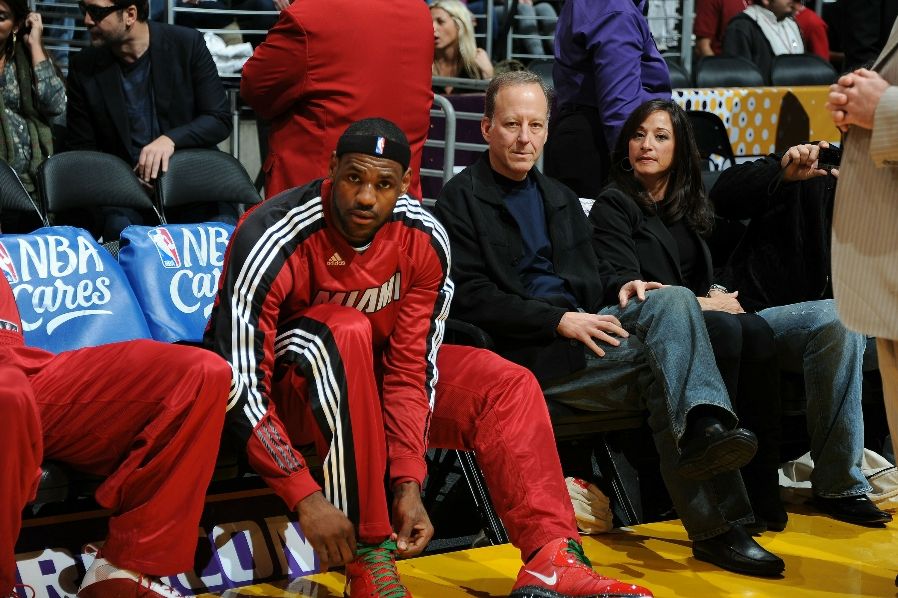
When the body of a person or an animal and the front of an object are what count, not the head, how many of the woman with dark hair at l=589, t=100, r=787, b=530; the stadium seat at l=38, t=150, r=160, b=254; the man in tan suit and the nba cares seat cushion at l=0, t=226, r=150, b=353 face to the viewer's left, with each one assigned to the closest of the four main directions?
1

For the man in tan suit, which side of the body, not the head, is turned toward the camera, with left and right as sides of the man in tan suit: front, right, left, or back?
left

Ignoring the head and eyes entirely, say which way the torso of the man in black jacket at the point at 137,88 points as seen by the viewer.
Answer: toward the camera

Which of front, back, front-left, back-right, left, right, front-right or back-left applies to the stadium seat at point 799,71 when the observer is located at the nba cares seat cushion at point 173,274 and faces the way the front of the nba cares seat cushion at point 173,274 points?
back-left

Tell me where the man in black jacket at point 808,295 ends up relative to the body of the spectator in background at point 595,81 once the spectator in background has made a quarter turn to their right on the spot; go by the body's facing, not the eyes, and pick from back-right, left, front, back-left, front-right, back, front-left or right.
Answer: front

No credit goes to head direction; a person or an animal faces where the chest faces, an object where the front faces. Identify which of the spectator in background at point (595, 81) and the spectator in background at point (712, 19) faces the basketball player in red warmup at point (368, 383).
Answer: the spectator in background at point (712, 19)

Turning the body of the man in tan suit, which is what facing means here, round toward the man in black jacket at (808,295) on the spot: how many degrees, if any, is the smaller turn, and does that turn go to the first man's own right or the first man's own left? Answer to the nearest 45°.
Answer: approximately 90° to the first man's own right

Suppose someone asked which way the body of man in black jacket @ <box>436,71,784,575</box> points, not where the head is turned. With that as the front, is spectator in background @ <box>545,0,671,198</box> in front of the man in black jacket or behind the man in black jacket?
behind

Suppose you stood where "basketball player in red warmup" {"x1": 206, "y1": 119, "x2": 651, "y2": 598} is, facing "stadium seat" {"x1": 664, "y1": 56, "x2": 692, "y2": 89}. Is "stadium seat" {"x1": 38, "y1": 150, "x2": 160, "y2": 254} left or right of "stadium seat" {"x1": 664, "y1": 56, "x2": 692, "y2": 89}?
left

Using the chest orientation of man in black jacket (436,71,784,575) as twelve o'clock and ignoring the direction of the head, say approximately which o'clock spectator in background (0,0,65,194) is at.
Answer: The spectator in background is roughly at 5 o'clock from the man in black jacket.

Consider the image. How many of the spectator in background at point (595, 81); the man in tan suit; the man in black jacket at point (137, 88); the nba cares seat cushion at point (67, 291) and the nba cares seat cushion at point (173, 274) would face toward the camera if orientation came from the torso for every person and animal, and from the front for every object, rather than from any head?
3

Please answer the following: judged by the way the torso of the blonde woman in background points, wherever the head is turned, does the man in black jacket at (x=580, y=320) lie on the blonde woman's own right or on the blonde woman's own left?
on the blonde woman's own left

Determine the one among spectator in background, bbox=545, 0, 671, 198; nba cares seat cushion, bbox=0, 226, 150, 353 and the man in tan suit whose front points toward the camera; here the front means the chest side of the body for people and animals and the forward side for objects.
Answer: the nba cares seat cushion

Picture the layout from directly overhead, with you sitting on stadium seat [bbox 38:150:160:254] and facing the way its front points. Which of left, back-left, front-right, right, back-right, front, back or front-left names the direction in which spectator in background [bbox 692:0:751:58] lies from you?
left

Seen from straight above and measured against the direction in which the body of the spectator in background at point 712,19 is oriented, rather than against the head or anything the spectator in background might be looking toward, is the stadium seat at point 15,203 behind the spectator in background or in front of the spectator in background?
in front

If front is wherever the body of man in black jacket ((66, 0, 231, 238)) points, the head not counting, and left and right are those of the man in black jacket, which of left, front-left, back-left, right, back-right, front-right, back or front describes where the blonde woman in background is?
back-left

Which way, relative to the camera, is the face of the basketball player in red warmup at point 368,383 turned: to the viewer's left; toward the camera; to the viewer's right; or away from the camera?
toward the camera
